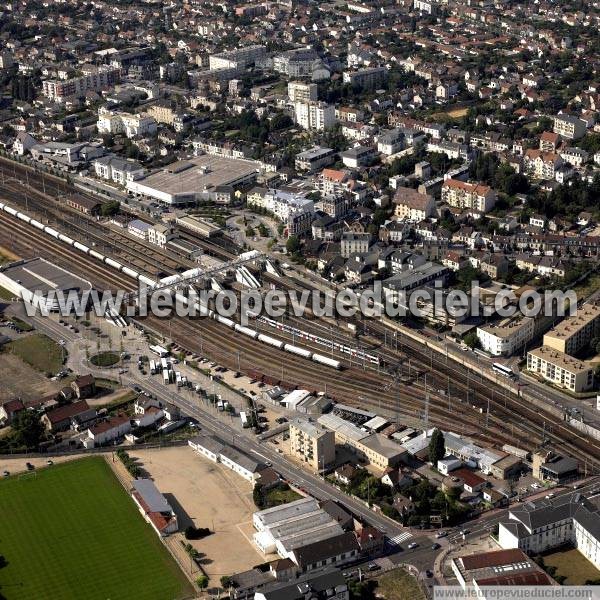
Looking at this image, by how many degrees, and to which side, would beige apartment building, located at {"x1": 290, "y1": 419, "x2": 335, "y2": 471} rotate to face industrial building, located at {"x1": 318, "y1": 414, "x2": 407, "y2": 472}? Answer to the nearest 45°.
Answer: approximately 135° to its left

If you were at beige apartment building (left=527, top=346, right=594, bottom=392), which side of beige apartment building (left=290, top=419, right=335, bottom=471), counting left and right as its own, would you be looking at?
back

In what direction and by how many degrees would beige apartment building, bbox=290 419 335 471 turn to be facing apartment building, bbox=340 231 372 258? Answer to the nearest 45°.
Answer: approximately 135° to its right

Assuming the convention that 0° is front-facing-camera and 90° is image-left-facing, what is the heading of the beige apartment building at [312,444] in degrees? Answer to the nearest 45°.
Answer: approximately 45°

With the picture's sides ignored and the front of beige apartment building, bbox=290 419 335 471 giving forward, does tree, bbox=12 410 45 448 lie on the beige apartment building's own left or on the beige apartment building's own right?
on the beige apartment building's own right

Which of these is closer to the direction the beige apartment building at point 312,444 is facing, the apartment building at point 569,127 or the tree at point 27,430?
the tree

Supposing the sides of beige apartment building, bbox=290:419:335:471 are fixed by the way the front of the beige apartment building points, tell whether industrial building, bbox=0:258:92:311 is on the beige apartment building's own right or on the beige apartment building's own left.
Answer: on the beige apartment building's own right

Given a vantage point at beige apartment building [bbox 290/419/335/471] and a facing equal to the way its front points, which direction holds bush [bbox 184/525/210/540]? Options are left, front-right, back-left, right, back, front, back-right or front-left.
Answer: front

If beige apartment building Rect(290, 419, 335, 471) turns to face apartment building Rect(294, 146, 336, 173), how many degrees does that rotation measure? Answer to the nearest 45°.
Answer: approximately 135° to its right

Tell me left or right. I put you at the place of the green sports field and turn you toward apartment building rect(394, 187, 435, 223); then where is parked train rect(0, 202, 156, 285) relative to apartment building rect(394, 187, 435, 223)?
left

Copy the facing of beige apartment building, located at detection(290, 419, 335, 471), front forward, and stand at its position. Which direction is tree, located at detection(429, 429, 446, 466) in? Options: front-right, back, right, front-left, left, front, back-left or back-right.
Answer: back-left

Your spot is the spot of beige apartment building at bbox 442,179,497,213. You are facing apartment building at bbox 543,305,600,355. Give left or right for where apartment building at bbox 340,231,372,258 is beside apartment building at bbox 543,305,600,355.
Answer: right

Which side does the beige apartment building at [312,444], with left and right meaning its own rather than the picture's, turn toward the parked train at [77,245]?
right

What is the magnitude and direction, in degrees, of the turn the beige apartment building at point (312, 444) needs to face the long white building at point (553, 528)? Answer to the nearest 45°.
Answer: approximately 90° to its left

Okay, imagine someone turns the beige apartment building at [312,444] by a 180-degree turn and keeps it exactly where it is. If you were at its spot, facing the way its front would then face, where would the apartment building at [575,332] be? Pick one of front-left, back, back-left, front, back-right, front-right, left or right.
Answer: front

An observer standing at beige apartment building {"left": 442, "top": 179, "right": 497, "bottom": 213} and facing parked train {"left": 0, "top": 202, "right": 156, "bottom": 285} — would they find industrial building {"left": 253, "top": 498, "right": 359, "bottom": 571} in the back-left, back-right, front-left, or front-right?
front-left

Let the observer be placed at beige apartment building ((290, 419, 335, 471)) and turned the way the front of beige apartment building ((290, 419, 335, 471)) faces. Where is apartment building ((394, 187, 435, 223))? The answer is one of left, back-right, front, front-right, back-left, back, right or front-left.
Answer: back-right
